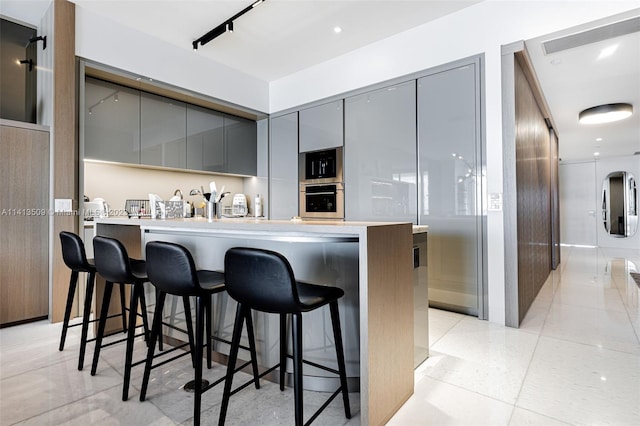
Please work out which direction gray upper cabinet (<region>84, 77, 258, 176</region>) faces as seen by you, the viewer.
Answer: facing the viewer and to the right of the viewer

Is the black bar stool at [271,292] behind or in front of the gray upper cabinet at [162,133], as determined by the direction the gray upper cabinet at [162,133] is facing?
in front

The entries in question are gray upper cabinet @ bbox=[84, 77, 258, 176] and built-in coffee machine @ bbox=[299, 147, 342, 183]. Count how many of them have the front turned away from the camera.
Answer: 0

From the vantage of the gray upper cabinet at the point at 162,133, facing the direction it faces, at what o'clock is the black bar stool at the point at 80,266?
The black bar stool is roughly at 2 o'clock from the gray upper cabinet.

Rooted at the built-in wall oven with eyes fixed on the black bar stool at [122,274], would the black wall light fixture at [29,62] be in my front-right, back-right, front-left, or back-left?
front-right

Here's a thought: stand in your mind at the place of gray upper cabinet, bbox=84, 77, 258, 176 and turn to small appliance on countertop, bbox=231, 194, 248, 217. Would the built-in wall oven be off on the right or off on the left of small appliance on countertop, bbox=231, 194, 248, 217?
right

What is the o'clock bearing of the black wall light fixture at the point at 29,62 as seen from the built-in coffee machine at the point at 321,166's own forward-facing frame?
The black wall light fixture is roughly at 1 o'clock from the built-in coffee machine.

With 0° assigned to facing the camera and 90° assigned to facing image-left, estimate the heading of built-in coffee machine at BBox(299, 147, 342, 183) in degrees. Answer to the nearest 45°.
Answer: approximately 45°

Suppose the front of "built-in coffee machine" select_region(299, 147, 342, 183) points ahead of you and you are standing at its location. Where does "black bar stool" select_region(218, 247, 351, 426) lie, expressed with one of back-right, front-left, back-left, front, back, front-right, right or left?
front-left

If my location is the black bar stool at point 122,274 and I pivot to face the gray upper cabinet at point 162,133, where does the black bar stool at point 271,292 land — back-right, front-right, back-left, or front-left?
back-right

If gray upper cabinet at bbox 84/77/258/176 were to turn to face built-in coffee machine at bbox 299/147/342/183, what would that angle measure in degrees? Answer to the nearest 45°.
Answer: approximately 45° to its left
